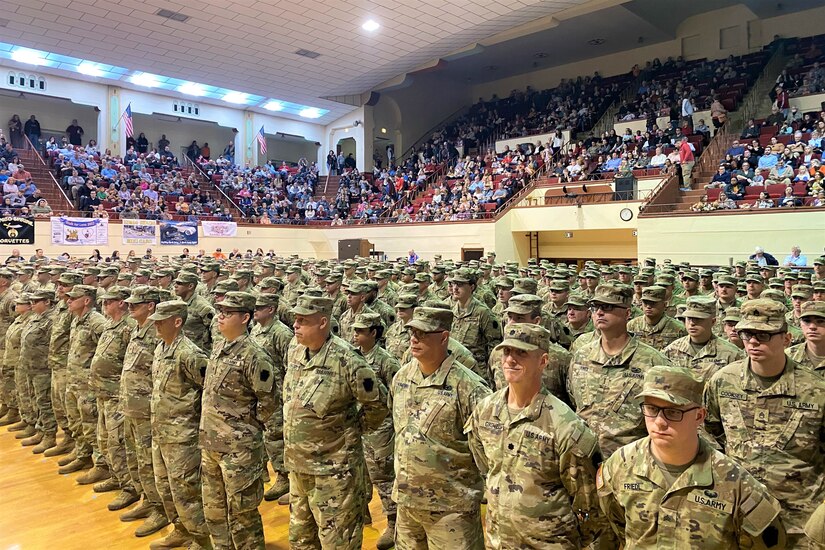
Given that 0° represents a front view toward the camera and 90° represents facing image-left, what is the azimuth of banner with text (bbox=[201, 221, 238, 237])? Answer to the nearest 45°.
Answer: approximately 0°

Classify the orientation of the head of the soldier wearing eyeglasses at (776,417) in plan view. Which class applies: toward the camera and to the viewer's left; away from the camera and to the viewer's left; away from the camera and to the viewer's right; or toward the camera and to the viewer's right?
toward the camera and to the viewer's left

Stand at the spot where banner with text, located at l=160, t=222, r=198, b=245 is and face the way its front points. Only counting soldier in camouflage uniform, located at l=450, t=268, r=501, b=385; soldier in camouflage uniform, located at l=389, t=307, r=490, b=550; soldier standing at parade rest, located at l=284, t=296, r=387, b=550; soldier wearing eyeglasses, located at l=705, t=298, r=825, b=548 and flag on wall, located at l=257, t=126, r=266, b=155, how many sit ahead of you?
4

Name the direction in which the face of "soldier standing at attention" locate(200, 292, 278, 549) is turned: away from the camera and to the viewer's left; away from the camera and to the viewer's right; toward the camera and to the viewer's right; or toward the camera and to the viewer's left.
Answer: toward the camera and to the viewer's left

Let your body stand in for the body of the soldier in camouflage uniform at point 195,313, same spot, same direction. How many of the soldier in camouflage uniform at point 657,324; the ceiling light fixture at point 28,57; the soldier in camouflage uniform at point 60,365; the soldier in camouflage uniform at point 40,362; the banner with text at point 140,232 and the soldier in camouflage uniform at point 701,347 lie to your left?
2

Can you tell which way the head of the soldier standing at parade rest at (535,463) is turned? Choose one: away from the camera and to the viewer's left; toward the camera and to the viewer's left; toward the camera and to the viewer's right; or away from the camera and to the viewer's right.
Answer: toward the camera and to the viewer's left

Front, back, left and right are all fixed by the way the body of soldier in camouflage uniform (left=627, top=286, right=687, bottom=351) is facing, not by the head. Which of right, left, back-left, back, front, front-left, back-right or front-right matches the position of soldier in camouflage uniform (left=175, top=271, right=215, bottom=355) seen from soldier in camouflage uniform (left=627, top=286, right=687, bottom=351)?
front-right

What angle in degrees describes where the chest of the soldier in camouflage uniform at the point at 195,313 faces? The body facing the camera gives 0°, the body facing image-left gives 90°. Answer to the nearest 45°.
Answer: approximately 45°

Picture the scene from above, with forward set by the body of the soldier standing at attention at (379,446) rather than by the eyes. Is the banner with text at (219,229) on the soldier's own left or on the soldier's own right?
on the soldier's own right

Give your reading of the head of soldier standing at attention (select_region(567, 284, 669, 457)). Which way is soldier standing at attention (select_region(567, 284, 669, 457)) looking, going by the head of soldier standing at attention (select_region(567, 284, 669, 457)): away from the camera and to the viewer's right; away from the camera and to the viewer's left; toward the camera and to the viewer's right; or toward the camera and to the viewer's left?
toward the camera and to the viewer's left

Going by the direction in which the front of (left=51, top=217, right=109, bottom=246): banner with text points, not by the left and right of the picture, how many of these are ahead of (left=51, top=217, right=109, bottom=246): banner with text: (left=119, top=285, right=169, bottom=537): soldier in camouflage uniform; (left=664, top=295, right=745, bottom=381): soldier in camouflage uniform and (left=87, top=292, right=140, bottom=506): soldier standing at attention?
3

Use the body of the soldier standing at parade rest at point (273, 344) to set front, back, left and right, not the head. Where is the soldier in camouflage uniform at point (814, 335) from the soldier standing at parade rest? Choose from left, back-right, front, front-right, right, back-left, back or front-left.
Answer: left
